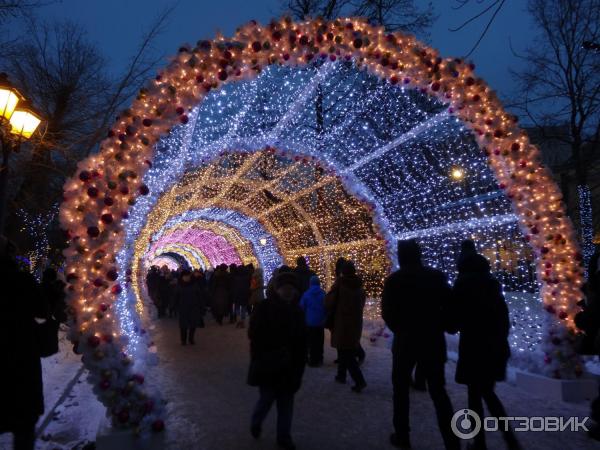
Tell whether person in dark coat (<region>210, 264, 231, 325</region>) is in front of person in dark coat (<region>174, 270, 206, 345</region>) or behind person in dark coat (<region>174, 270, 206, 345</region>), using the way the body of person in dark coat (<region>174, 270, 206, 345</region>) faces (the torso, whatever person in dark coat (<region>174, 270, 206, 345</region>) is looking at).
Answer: behind

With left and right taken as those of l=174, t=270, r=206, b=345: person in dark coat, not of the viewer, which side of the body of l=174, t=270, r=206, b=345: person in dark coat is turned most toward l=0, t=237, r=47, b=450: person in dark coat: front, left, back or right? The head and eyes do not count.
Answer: front

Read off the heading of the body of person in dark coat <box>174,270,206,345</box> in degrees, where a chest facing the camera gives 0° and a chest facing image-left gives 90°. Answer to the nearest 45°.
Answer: approximately 0°

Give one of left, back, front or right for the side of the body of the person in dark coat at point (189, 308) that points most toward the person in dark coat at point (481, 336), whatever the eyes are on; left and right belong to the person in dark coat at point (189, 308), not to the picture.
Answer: front

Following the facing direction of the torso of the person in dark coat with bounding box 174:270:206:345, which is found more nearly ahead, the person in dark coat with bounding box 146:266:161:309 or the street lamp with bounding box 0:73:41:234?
the street lamp

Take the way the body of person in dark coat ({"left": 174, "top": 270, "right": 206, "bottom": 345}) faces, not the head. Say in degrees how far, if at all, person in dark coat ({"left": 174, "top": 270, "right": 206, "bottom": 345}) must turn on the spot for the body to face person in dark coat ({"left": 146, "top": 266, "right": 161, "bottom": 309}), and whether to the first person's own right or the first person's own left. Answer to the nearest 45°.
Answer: approximately 180°

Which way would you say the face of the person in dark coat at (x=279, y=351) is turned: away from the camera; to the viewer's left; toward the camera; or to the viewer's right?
toward the camera

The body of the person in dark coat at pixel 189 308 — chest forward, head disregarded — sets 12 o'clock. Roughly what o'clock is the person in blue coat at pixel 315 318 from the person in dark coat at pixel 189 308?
the person in blue coat at pixel 315 318 is roughly at 11 o'clock from the person in dark coat at pixel 189 308.

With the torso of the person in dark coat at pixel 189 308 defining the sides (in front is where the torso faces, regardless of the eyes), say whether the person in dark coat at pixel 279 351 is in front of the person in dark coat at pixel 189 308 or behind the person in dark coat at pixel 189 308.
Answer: in front
